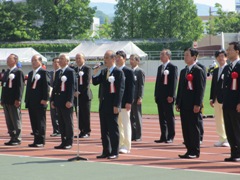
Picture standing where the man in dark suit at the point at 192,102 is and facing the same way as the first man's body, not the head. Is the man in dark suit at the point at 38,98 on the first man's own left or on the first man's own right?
on the first man's own right

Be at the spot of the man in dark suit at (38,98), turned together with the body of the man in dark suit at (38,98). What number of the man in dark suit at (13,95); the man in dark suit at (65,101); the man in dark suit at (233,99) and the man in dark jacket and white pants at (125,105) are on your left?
3

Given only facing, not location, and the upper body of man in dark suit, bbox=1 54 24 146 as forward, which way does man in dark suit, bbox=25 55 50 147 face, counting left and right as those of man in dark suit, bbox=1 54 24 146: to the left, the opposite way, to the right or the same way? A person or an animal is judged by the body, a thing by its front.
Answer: the same way

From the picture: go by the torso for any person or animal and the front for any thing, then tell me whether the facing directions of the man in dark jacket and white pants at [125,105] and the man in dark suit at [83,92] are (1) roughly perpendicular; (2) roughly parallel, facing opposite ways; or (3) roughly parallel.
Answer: roughly parallel

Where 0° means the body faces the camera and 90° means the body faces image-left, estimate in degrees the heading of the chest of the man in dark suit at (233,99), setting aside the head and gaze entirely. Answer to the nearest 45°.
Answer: approximately 45°

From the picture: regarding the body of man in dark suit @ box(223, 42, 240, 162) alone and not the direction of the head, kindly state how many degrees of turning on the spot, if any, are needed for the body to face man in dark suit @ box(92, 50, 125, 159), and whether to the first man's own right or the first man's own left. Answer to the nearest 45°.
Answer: approximately 45° to the first man's own right

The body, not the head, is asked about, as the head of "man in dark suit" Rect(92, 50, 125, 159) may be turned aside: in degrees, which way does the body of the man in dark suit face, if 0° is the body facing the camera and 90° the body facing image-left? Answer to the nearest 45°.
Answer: approximately 45°

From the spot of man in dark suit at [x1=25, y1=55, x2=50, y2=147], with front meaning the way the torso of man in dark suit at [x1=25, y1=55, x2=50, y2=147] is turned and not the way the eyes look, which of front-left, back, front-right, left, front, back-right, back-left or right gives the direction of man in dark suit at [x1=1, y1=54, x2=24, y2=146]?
right

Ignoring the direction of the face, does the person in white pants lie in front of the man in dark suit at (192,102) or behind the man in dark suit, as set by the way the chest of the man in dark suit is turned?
behind

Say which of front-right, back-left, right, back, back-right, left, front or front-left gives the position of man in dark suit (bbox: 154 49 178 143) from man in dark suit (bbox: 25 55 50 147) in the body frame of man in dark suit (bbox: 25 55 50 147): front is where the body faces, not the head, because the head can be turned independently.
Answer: back-left

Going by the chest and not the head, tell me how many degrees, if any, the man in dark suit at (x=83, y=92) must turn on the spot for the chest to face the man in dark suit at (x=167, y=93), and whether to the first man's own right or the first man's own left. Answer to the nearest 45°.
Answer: approximately 90° to the first man's own left

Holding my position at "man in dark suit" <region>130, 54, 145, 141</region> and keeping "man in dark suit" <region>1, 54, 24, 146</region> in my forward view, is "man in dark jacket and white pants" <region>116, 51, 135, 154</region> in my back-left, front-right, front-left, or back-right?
front-left

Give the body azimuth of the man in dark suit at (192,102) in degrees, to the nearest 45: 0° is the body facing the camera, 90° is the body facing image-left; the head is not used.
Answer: approximately 45°

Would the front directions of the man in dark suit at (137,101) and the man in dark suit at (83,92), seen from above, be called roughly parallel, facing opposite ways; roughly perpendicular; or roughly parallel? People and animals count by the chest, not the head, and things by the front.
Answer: roughly parallel

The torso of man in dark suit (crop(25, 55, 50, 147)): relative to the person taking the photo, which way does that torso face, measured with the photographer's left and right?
facing the viewer and to the left of the viewer

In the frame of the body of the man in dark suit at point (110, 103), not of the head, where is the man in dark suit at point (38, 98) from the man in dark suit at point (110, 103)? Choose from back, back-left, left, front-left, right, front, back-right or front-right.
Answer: right

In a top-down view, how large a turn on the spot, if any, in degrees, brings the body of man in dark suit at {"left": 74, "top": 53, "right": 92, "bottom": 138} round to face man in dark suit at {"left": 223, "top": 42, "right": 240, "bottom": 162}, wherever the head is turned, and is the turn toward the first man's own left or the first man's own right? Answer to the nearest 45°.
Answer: approximately 90° to the first man's own left
